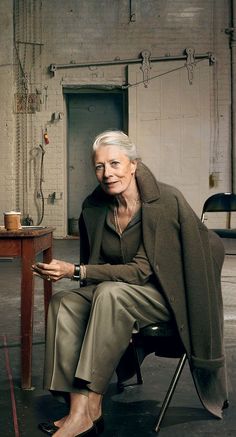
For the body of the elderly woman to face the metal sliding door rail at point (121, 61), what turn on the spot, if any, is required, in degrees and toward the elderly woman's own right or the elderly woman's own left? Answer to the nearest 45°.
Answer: approximately 135° to the elderly woman's own right

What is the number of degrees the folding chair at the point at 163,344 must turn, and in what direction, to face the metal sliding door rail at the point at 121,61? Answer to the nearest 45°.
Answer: approximately 135° to its right

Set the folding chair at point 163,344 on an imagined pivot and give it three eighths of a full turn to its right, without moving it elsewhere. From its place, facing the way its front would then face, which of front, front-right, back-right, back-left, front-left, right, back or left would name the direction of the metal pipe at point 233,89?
front

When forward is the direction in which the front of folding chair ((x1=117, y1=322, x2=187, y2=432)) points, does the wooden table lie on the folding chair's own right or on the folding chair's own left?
on the folding chair's own right

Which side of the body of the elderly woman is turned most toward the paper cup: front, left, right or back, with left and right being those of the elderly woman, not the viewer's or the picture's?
right

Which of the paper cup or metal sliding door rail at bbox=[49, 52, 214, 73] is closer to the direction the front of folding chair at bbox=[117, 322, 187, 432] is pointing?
the paper cup

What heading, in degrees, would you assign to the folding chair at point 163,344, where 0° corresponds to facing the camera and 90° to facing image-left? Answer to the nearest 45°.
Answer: approximately 45°

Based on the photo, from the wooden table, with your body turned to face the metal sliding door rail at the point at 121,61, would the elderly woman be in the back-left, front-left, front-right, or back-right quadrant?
back-right

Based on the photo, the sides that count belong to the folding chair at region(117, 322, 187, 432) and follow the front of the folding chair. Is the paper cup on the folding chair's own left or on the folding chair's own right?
on the folding chair's own right

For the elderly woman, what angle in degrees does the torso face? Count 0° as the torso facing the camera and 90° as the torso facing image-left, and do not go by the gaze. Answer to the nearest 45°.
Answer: approximately 45°
